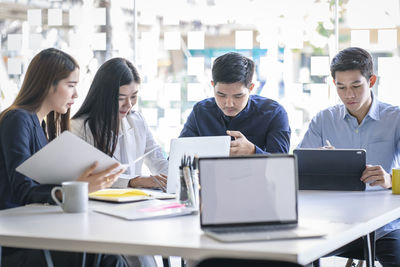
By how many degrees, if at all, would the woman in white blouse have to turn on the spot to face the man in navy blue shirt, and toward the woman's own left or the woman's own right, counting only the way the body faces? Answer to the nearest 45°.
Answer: approximately 45° to the woman's own left

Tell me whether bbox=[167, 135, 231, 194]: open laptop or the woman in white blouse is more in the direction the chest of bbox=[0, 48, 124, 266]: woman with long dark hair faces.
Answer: the open laptop

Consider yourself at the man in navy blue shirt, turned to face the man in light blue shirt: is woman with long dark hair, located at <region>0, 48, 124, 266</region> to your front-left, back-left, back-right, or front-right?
back-right

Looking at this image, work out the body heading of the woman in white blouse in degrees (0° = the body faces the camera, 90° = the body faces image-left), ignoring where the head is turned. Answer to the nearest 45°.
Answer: approximately 315°

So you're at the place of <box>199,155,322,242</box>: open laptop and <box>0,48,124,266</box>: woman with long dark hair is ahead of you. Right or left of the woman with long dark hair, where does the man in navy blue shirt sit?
right

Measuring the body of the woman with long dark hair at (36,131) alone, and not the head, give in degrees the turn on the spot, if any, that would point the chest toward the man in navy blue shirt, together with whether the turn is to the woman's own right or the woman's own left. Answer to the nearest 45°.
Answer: approximately 45° to the woman's own left

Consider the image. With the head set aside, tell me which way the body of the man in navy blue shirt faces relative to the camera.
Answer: toward the camera

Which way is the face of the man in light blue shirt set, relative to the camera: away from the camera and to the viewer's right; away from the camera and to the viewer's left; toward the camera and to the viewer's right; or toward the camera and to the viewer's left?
toward the camera and to the viewer's left

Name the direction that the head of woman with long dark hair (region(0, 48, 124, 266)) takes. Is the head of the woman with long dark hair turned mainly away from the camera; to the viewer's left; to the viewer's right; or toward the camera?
to the viewer's right

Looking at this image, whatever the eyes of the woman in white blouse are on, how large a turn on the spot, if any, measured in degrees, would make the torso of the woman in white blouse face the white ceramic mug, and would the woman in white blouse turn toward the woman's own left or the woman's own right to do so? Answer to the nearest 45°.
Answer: approximately 45° to the woman's own right

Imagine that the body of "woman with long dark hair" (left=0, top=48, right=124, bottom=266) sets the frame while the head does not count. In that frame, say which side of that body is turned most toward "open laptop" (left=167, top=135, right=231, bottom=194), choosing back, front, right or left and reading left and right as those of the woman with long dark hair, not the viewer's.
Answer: front

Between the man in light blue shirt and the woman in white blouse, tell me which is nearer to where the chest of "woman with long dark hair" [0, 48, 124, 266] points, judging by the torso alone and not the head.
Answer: the man in light blue shirt

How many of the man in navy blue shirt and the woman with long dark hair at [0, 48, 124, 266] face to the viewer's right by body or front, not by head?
1

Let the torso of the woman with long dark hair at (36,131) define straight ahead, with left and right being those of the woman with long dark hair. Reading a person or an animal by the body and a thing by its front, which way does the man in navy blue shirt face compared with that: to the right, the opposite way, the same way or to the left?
to the right

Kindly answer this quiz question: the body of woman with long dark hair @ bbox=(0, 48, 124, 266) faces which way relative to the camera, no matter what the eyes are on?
to the viewer's right
